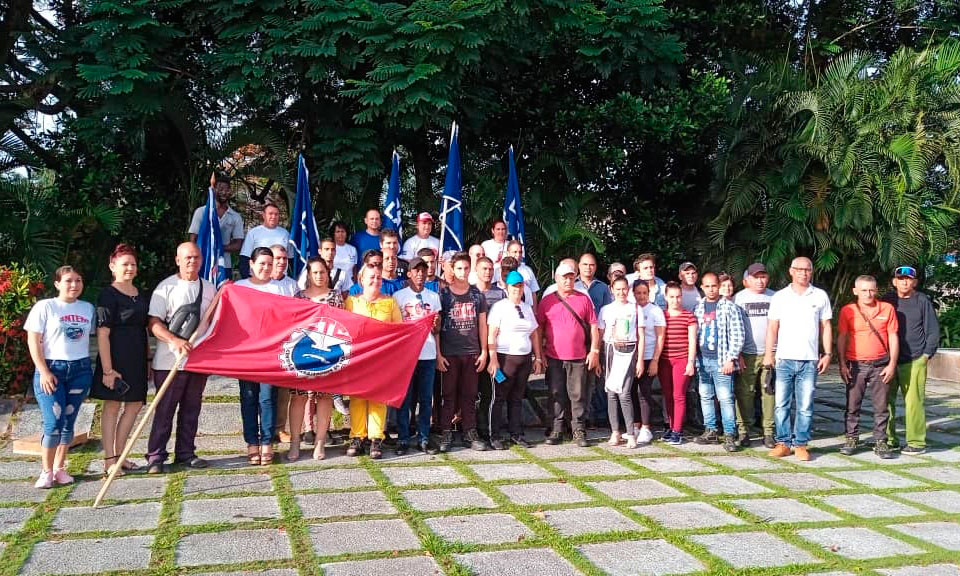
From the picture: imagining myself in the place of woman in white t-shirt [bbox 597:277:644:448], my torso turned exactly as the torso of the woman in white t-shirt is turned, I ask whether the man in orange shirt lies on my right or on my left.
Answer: on my left

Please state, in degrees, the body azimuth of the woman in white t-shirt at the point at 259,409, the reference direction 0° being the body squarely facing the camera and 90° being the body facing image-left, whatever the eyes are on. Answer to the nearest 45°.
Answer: approximately 0°

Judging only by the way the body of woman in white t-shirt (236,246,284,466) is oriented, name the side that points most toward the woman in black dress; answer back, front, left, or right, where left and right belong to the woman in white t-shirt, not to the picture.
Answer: right

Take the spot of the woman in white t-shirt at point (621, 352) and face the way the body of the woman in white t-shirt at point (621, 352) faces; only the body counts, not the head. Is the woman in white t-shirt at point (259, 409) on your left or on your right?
on your right

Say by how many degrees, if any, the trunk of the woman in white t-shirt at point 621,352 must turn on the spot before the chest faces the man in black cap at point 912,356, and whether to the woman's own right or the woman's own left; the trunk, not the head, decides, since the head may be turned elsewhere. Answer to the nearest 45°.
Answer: approximately 90° to the woman's own left

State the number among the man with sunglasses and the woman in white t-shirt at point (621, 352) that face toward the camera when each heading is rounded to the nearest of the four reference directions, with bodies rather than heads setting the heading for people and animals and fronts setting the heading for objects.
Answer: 2

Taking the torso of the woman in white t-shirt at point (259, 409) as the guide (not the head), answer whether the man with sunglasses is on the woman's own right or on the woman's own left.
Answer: on the woman's own left

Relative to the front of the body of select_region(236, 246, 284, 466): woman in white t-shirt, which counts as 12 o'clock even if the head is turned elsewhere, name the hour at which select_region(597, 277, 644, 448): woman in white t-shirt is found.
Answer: select_region(597, 277, 644, 448): woman in white t-shirt is roughly at 9 o'clock from select_region(236, 246, 284, 466): woman in white t-shirt.
